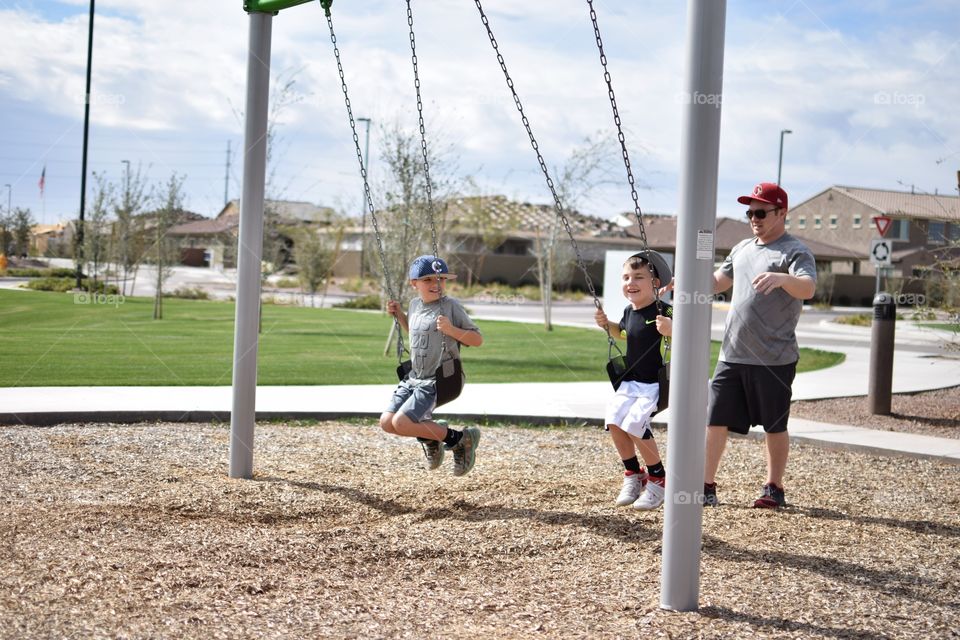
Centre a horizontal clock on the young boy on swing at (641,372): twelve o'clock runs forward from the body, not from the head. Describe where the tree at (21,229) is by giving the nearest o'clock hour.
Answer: The tree is roughly at 3 o'clock from the young boy on swing.

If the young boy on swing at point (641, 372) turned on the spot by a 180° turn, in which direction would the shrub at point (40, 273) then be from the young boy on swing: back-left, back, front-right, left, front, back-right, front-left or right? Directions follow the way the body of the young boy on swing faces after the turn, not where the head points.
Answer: left

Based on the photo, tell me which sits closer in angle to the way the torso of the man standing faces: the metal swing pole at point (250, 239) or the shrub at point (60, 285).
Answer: the metal swing pole

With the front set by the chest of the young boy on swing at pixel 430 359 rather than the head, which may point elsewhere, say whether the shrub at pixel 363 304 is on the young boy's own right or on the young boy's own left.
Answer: on the young boy's own right

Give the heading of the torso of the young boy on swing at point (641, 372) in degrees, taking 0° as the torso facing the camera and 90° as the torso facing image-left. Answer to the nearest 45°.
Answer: approximately 45°

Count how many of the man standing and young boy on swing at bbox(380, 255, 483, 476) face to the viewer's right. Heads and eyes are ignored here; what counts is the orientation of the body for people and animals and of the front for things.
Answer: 0

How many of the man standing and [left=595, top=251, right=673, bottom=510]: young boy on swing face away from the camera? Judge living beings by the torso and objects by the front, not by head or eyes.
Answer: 0

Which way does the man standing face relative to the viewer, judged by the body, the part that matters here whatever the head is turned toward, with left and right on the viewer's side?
facing the viewer and to the left of the viewer

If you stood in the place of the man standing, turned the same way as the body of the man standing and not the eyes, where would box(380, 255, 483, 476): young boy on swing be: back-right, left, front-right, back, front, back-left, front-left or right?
front-right

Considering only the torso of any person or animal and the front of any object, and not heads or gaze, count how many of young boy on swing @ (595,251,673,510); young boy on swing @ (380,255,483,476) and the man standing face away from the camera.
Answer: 0
